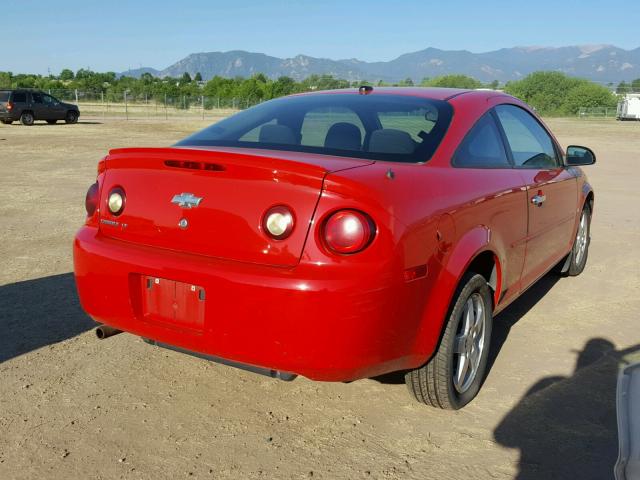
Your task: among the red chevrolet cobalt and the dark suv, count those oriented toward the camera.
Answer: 0

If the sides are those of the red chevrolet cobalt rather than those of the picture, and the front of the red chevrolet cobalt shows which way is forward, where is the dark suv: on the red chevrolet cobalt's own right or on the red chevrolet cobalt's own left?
on the red chevrolet cobalt's own left

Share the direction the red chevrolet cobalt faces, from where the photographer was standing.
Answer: facing away from the viewer and to the right of the viewer
